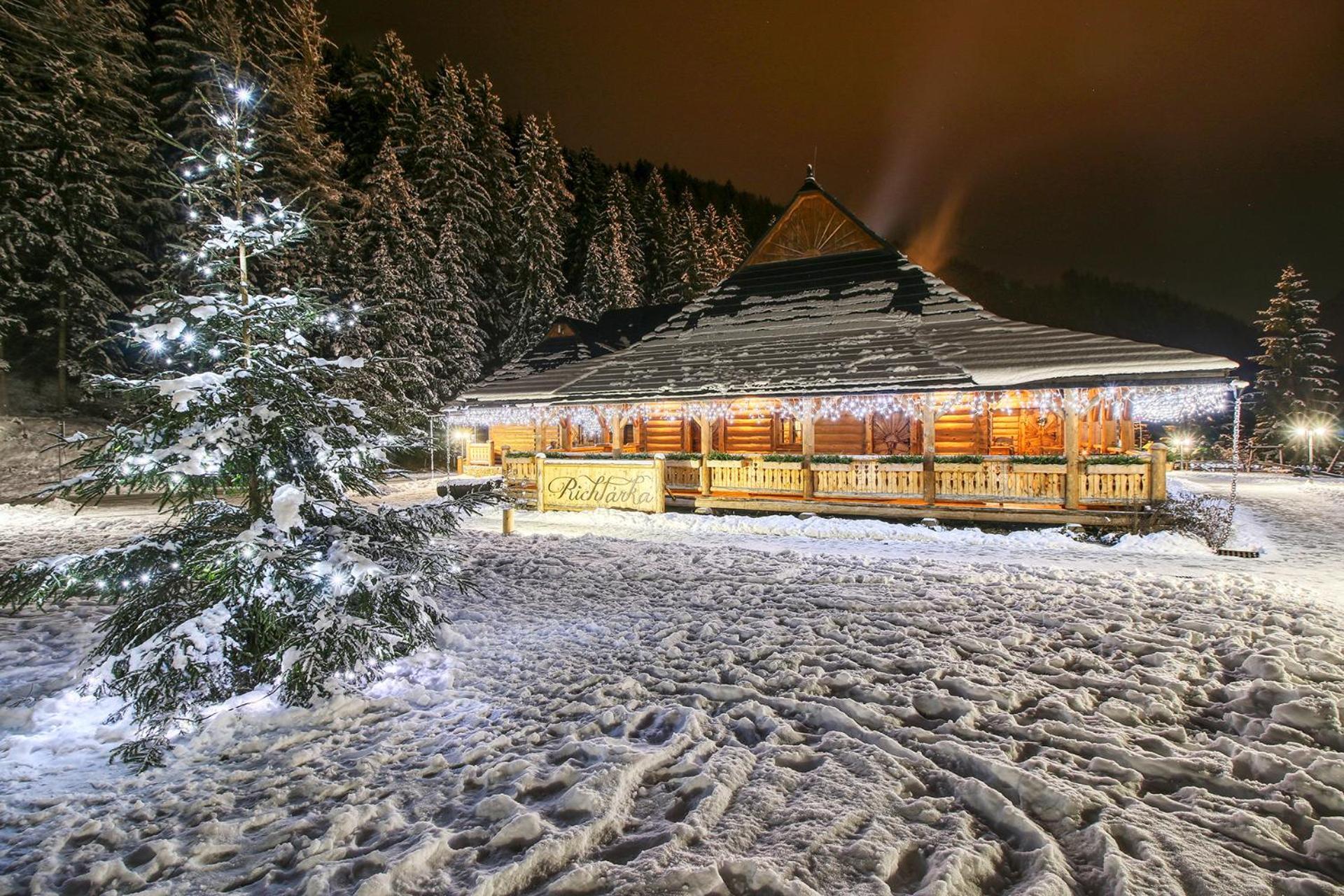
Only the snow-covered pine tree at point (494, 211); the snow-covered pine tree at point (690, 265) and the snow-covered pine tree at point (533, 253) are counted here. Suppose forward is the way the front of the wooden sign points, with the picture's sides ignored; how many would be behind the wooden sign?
3

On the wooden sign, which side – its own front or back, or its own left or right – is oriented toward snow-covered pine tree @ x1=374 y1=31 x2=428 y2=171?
back

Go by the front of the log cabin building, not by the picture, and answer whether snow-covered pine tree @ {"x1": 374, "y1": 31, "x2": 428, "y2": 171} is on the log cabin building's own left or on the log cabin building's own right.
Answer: on the log cabin building's own right

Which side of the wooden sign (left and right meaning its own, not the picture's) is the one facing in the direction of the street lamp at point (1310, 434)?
left

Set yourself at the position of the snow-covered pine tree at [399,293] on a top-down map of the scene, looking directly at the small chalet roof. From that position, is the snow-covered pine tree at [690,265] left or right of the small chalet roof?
left

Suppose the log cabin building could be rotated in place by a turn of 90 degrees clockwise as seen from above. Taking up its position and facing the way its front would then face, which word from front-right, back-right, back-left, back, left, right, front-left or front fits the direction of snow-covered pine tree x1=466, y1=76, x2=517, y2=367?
front-right

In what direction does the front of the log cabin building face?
toward the camera

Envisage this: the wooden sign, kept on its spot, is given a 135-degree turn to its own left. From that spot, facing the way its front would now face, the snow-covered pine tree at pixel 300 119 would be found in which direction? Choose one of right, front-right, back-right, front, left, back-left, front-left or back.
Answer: left

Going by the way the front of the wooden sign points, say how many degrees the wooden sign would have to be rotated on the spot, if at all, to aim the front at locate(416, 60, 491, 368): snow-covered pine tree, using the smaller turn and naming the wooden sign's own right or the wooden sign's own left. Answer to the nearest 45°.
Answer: approximately 180°

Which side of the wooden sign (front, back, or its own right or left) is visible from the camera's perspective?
front

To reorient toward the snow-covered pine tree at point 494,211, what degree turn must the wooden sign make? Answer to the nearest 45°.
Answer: approximately 180°

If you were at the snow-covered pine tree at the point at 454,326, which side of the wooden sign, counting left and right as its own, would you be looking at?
back

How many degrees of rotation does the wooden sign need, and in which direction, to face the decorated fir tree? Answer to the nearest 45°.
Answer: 0° — it already faces it
